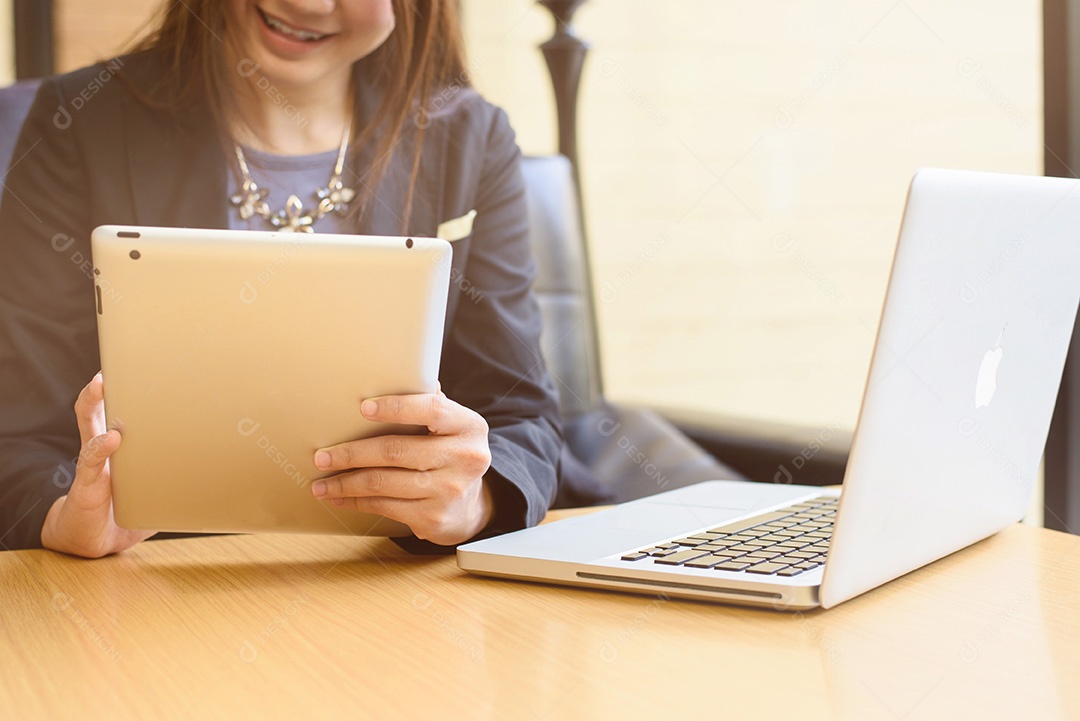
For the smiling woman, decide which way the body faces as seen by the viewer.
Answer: toward the camera

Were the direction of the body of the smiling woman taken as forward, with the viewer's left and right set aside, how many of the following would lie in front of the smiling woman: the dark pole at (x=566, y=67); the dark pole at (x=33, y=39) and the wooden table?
1

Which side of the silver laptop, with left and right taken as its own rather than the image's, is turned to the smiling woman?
front

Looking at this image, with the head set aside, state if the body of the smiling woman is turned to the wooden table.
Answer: yes

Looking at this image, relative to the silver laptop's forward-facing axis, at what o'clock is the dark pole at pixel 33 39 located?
The dark pole is roughly at 12 o'clock from the silver laptop.

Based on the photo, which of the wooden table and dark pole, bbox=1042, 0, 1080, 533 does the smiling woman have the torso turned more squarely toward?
the wooden table

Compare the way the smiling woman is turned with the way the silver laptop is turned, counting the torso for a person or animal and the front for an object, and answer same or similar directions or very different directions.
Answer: very different directions

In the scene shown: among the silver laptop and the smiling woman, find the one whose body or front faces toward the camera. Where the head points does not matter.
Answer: the smiling woman

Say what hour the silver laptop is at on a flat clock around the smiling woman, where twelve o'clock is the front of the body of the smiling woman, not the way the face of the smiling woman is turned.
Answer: The silver laptop is roughly at 11 o'clock from the smiling woman.

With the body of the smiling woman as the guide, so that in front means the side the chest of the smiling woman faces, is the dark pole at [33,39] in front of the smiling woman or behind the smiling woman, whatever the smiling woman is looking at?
behind

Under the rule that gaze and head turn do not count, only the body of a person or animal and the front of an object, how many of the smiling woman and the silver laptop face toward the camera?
1

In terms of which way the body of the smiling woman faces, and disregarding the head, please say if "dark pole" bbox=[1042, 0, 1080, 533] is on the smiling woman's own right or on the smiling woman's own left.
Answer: on the smiling woman's own left

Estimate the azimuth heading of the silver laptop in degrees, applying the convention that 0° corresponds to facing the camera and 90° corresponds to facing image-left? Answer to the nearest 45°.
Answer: approximately 135°

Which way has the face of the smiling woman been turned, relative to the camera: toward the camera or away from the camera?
toward the camera

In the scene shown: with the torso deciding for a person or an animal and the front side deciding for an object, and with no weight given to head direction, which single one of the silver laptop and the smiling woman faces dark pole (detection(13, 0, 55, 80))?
the silver laptop
